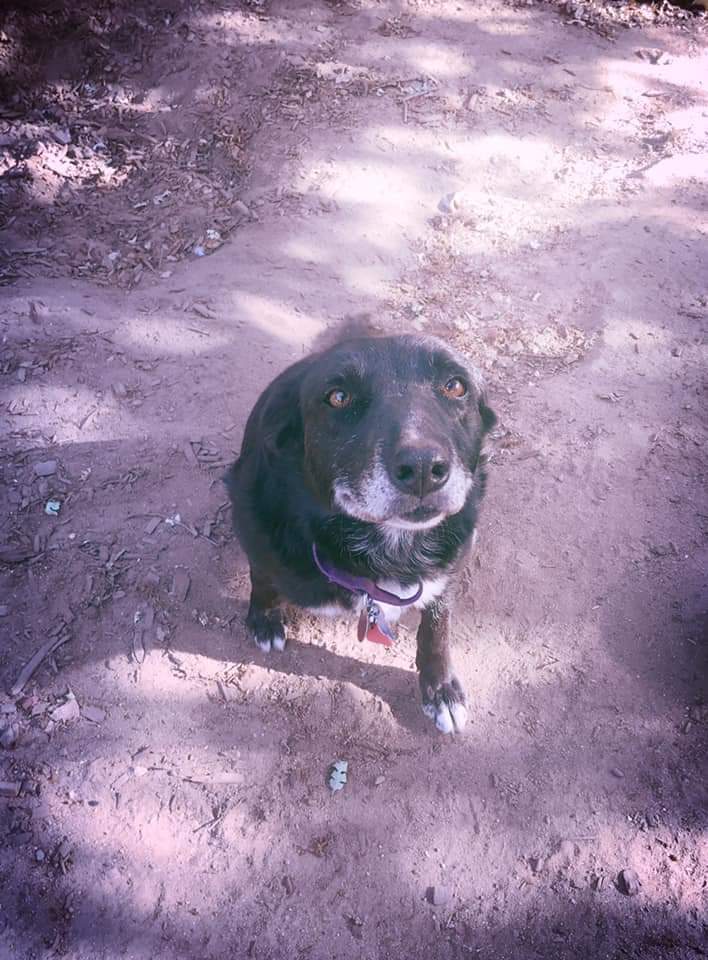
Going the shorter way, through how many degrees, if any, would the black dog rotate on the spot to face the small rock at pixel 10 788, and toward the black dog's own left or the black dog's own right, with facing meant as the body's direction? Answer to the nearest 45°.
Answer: approximately 45° to the black dog's own right

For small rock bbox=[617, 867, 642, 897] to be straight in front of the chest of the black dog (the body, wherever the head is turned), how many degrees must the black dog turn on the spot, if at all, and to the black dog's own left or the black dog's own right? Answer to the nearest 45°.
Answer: approximately 45° to the black dog's own left

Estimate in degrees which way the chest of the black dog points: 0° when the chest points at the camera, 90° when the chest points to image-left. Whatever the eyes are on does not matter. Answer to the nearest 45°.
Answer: approximately 0°

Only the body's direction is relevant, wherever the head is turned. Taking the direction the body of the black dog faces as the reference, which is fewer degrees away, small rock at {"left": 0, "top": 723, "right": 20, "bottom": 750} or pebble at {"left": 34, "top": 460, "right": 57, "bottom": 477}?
the small rock

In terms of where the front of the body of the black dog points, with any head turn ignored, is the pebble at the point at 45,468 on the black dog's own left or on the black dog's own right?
on the black dog's own right

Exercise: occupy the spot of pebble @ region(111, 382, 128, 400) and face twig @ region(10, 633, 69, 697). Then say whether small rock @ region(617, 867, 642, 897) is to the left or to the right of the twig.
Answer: left
